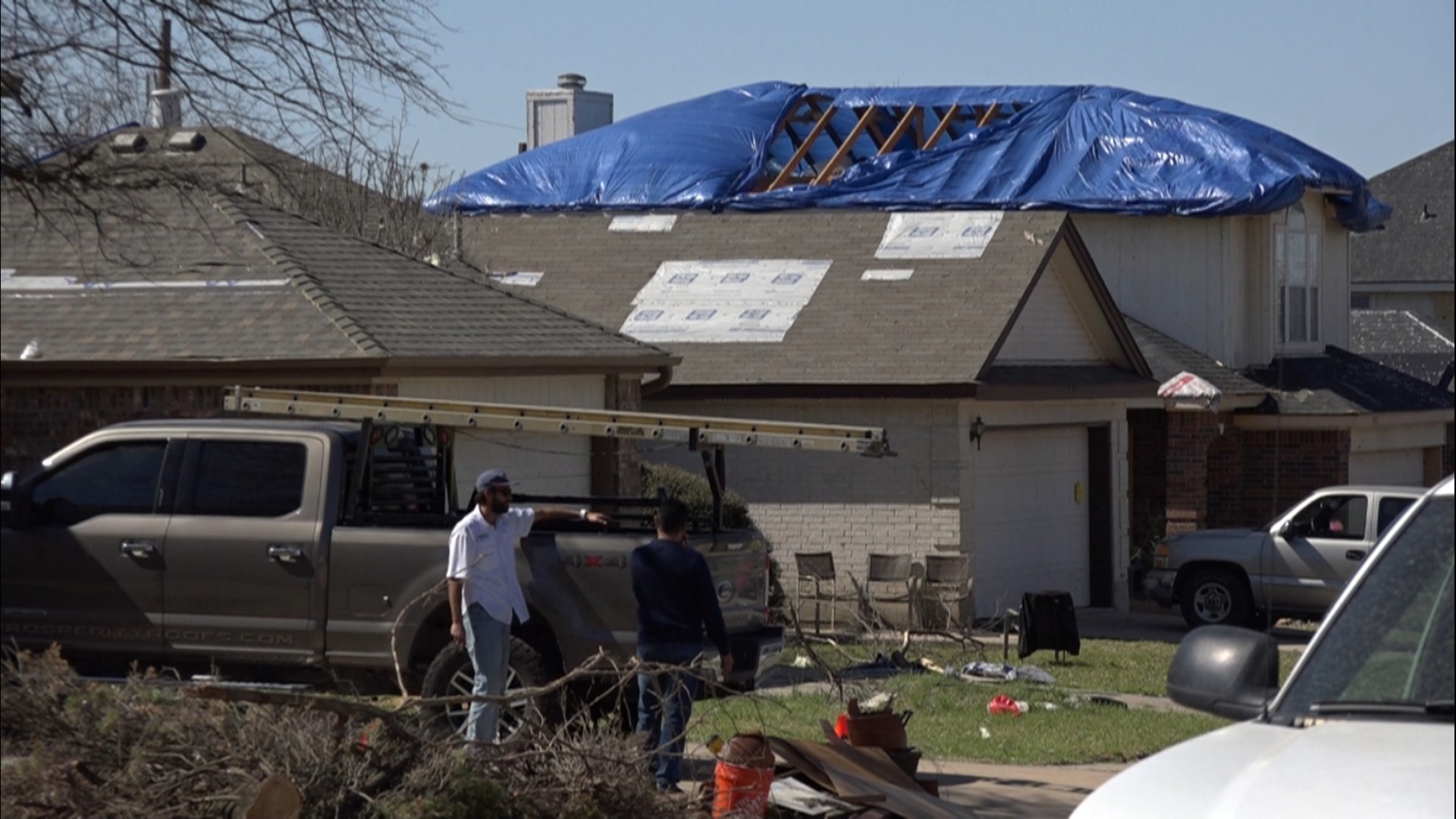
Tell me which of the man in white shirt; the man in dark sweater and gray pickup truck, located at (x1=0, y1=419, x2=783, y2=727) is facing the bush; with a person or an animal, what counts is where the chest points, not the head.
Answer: the man in dark sweater

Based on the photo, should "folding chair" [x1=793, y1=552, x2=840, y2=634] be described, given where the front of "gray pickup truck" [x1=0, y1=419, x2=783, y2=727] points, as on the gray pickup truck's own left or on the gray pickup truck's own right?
on the gray pickup truck's own right

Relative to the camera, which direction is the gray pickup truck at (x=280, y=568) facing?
to the viewer's left

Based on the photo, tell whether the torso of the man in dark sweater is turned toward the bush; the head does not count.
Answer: yes

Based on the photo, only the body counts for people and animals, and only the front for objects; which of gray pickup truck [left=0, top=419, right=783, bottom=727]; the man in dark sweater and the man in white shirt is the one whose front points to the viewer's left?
the gray pickup truck

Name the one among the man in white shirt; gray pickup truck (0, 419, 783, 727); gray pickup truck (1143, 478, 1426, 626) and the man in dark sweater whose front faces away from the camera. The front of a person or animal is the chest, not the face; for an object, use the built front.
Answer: the man in dark sweater

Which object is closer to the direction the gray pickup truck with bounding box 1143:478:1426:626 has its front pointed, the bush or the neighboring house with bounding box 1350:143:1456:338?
the bush

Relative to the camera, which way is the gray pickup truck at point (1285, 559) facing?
to the viewer's left

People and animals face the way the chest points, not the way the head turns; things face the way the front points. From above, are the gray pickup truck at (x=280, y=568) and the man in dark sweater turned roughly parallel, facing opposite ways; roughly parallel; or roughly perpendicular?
roughly perpendicular

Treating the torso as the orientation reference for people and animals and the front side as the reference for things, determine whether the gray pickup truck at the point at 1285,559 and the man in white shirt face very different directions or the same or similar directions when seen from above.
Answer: very different directions

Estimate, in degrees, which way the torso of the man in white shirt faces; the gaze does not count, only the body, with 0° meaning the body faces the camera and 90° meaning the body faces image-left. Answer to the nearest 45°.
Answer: approximately 315°

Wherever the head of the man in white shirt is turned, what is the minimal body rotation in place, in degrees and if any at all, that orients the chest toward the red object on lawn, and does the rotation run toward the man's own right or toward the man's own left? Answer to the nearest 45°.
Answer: approximately 90° to the man's own left

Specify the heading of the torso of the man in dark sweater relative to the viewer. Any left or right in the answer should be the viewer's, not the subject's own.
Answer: facing away from the viewer

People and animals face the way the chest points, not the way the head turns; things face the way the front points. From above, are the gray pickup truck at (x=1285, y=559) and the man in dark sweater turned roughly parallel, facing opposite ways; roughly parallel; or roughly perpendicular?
roughly perpendicular

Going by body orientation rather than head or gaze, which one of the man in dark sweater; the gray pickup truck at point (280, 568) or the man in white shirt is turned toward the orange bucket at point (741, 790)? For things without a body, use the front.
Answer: the man in white shirt

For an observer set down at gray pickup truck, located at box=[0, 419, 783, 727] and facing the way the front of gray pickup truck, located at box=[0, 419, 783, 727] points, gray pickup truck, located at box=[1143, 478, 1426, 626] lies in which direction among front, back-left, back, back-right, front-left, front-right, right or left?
back-right

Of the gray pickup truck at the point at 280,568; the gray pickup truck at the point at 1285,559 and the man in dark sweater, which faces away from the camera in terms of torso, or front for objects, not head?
the man in dark sweater

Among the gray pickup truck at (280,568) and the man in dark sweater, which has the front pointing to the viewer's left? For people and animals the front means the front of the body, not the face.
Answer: the gray pickup truck
